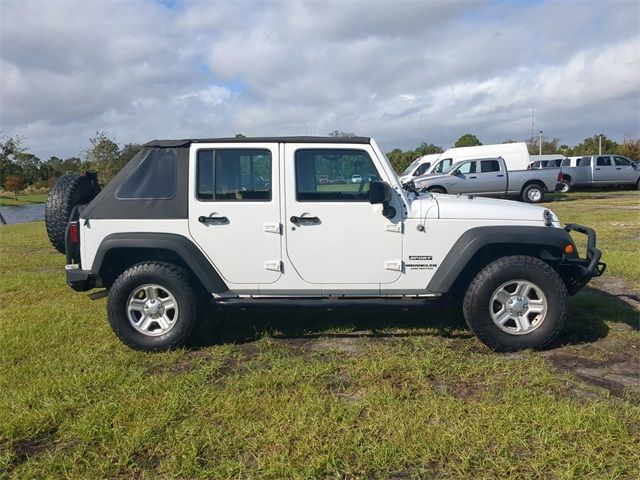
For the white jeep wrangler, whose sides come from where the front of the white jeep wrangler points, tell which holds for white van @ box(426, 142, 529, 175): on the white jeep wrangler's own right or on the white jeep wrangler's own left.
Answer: on the white jeep wrangler's own left

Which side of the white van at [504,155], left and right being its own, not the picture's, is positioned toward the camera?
left

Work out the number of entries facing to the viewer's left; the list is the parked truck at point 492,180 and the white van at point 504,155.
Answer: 2

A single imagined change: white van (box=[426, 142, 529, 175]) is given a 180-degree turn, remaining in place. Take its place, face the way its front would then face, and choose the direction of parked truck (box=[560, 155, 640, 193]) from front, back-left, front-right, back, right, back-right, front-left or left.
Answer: front-left

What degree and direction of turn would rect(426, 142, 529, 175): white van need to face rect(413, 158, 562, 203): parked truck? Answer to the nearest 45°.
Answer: approximately 90° to its left

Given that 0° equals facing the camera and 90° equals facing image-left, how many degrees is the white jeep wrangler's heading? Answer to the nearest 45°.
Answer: approximately 270°

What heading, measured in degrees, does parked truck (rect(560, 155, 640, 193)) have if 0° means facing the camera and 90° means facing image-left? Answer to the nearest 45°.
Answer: approximately 270°

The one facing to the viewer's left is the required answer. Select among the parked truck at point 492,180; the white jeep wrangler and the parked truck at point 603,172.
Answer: the parked truck at point 492,180

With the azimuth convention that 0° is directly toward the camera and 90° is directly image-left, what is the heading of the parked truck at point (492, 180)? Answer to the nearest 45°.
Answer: approximately 90°

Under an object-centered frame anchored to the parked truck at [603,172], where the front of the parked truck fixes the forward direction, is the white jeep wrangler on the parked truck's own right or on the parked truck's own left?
on the parked truck's own right

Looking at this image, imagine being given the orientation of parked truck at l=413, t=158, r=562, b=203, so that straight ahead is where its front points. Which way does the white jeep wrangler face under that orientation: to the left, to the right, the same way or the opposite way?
the opposite way
